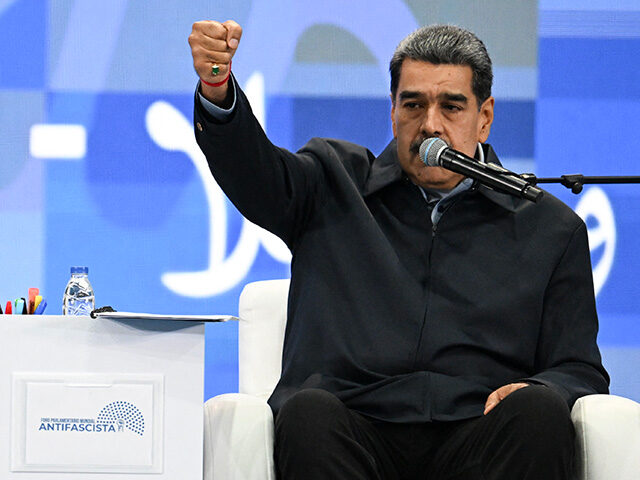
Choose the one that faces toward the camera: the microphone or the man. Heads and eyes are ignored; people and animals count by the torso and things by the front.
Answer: the man

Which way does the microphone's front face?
to the viewer's left

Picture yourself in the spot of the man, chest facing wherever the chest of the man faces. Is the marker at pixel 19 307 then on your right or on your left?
on your right

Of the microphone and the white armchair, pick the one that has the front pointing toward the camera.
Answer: the white armchair

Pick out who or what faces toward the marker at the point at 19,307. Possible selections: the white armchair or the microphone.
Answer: the microphone

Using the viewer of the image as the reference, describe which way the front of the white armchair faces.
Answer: facing the viewer

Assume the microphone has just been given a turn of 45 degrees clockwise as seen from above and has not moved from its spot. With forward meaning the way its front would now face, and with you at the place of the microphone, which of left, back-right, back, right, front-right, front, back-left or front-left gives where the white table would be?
front-left

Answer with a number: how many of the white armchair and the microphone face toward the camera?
1

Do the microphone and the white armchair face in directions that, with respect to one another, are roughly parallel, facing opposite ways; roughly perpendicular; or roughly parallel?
roughly perpendicular

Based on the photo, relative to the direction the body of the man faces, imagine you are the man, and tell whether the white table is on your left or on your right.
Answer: on your right
